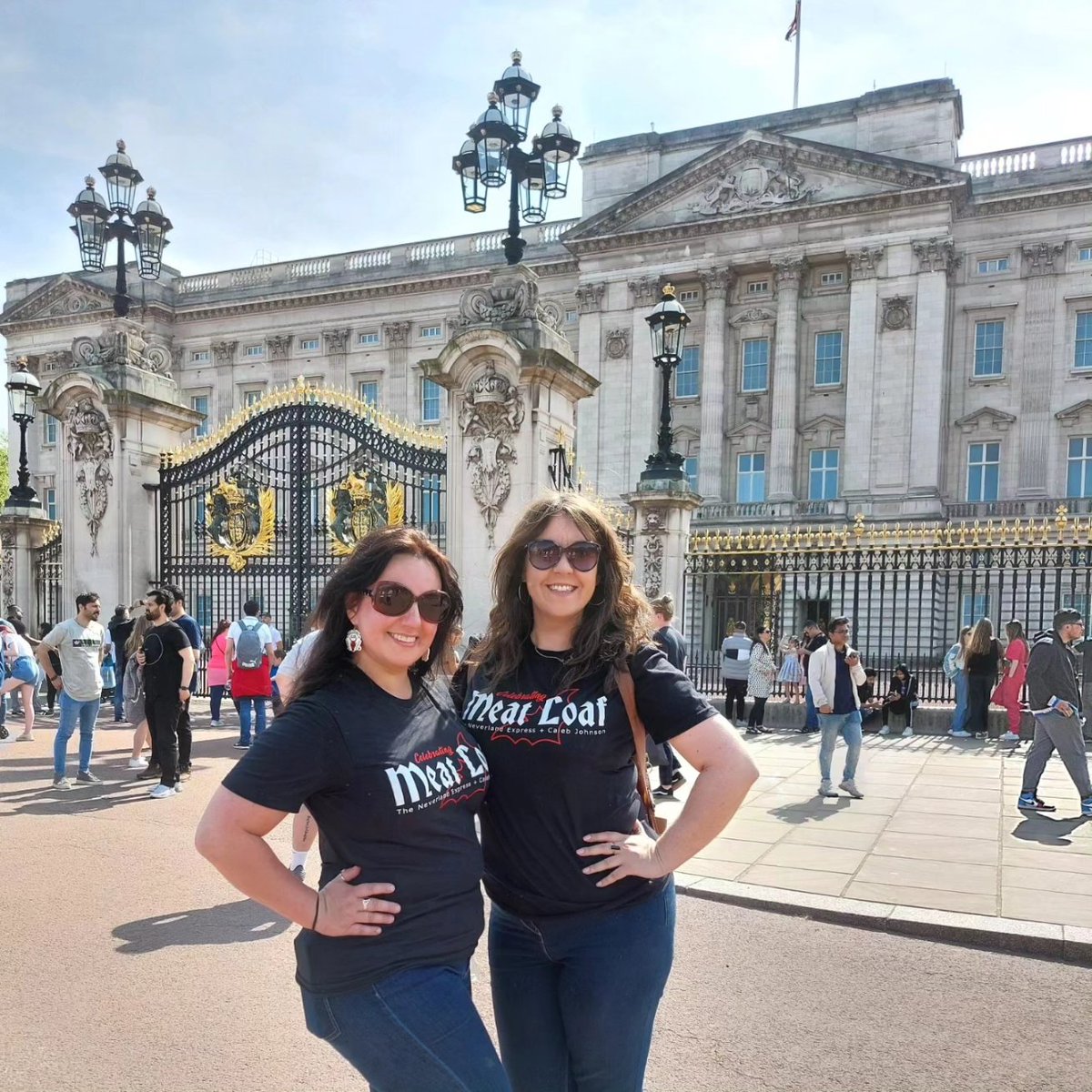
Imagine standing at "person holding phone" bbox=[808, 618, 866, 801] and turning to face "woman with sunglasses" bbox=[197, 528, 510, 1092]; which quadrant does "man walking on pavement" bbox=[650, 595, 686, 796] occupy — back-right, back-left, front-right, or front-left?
front-right

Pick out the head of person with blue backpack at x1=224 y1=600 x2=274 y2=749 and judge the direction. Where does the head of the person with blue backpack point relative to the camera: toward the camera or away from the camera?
away from the camera

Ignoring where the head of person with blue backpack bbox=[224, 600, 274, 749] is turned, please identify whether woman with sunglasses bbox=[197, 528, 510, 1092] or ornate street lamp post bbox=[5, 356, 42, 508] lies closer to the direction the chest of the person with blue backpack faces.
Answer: the ornate street lamp post

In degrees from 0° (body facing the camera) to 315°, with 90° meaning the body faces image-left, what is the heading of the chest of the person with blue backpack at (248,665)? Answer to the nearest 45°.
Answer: approximately 180°

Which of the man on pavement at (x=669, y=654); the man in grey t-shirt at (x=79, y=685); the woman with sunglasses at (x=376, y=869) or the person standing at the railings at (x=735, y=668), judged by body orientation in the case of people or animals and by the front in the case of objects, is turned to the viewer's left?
the man on pavement at (x=669, y=654)

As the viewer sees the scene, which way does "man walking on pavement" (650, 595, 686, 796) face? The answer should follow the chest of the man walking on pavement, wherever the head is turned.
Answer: to the viewer's left

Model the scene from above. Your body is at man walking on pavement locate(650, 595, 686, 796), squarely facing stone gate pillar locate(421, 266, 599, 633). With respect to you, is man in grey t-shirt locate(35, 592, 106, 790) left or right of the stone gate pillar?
left

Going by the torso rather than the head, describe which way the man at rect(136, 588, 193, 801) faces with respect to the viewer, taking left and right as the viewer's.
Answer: facing the viewer and to the left of the viewer

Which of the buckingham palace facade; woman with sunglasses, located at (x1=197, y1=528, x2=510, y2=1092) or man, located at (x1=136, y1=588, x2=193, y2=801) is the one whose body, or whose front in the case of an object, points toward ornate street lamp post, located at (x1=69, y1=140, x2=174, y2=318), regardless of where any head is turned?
the buckingham palace facade

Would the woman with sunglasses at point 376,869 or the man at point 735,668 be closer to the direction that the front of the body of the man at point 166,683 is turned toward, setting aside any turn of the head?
the woman with sunglasses

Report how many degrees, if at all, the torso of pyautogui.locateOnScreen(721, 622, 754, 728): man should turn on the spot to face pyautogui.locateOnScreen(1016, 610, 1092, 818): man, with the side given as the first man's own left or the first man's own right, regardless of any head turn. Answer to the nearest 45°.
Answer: approximately 135° to the first man's own right

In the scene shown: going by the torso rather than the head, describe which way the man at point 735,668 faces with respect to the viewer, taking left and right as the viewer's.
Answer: facing away from the viewer

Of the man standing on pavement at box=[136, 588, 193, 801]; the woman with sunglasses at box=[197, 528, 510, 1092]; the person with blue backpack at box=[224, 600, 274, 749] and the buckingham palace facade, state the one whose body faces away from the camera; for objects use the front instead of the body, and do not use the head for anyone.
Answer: the person with blue backpack

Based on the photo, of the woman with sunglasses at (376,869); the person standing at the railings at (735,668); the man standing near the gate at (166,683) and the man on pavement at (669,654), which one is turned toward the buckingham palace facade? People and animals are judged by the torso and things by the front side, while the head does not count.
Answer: the person standing at the railings at (735,668)

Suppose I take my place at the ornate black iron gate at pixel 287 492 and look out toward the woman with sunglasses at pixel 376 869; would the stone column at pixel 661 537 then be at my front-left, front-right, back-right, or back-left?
front-left

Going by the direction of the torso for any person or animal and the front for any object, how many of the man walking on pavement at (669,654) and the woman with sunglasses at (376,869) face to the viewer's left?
1

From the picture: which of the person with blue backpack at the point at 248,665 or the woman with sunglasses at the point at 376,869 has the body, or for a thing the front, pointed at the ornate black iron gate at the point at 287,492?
the person with blue backpack
